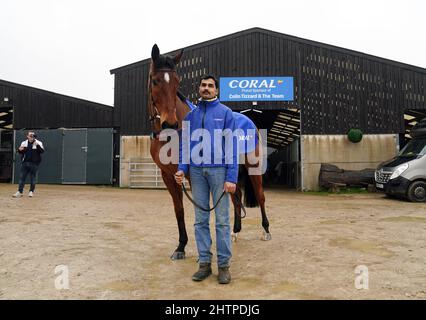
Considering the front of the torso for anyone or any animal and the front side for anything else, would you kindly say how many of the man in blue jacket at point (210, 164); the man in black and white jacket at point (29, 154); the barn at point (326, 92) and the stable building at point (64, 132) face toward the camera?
4

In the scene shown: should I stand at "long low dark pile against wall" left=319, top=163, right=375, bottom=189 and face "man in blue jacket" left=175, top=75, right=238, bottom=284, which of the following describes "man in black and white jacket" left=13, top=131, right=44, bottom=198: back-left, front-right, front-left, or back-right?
front-right

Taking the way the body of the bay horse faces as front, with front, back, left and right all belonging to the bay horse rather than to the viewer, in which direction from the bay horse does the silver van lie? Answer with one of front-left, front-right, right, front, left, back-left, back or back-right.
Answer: back

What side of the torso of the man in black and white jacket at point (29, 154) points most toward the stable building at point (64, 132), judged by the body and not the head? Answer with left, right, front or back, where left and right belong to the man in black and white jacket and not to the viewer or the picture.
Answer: back

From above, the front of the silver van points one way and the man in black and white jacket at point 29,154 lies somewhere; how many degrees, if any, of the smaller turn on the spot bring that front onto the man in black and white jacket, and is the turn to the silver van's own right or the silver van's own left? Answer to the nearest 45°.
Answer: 0° — it already faces them

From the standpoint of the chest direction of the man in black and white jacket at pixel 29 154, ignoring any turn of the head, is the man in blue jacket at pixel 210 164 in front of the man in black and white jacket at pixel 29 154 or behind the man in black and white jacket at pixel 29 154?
in front

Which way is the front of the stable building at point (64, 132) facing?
toward the camera

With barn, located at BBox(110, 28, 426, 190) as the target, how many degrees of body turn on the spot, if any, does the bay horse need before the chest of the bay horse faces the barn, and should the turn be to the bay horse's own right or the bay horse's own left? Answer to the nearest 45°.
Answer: approximately 180°

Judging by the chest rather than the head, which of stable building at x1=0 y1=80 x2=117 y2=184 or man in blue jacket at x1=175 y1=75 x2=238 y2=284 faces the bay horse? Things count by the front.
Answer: the stable building

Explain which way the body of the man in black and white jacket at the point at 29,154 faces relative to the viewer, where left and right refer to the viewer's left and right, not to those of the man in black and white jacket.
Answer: facing the viewer

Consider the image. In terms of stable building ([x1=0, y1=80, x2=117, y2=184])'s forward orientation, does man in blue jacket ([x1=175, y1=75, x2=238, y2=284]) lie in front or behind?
in front

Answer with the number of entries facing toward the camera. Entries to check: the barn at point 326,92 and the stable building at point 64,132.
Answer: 2

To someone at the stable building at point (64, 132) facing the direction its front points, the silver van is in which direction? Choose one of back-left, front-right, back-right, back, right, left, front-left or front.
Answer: front-left

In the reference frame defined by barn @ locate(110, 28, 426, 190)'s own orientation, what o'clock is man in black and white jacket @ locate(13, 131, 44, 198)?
The man in black and white jacket is roughly at 2 o'clock from the barn.

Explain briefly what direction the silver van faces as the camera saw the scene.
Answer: facing the viewer and to the left of the viewer
